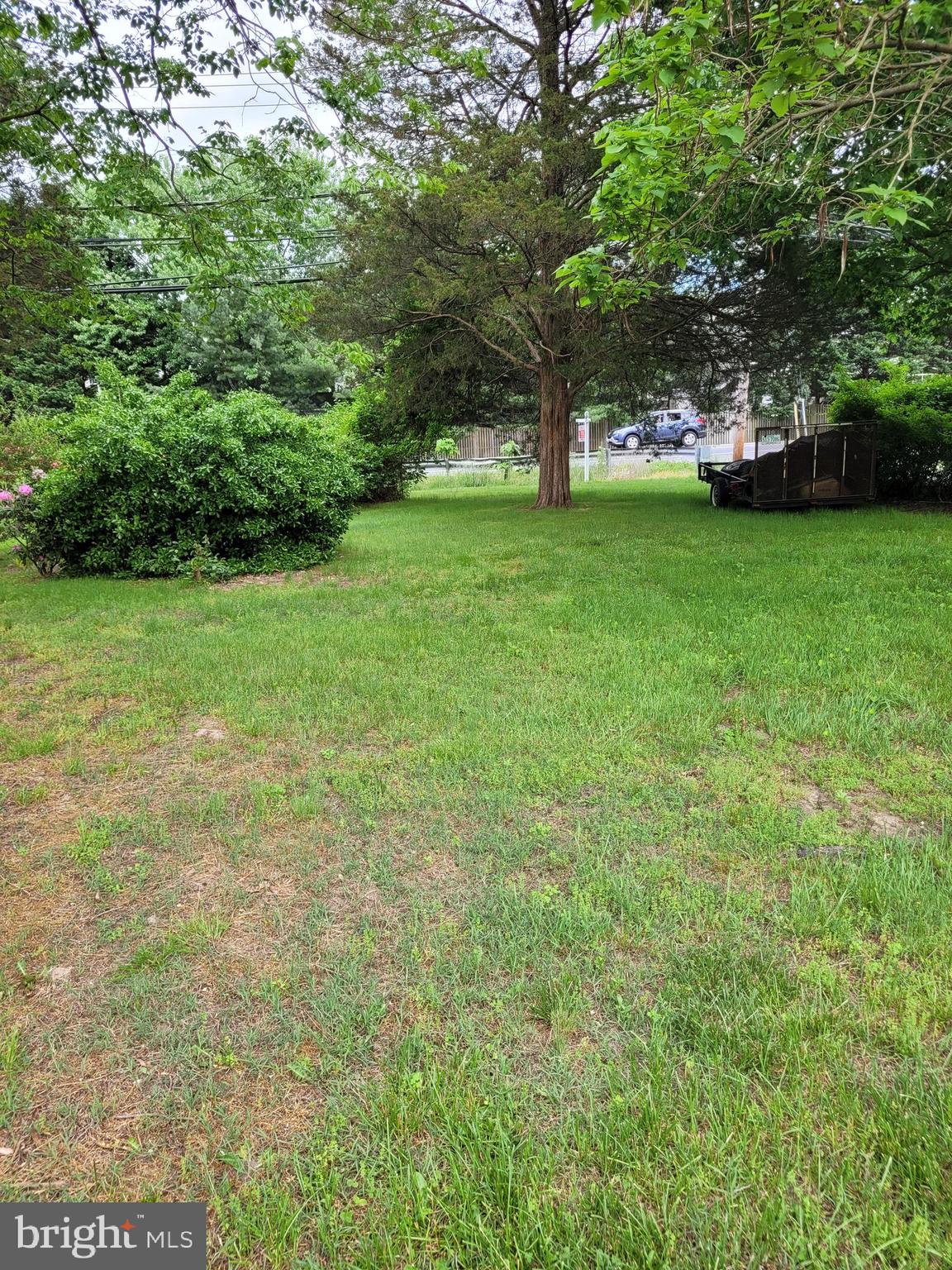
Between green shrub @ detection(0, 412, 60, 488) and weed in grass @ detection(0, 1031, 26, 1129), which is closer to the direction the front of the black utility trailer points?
the green shrub

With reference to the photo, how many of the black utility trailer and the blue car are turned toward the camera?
0

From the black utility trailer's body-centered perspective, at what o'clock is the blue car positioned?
The blue car is roughly at 1 o'clock from the black utility trailer.

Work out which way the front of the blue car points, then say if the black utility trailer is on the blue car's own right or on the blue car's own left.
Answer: on the blue car's own left

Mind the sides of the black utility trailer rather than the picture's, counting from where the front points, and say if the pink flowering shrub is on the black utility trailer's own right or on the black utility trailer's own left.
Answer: on the black utility trailer's own left

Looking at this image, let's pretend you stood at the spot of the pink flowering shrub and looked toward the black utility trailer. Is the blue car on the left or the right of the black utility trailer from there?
left

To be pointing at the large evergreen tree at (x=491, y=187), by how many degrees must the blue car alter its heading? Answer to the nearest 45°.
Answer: approximately 90° to its left

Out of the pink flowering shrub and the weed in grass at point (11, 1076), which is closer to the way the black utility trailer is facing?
the pink flowering shrub

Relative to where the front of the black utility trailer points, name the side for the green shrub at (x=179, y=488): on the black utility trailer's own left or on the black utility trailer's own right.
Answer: on the black utility trailer's own left

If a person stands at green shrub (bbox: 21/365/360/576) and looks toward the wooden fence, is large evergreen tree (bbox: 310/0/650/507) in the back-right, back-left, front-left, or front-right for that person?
front-right

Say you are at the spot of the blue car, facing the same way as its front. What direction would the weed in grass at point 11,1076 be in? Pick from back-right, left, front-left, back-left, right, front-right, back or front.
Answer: left

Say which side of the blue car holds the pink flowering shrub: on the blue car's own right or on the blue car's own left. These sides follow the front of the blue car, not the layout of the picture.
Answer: on the blue car's own left

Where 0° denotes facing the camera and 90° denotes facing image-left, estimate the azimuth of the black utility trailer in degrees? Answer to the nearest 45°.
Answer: approximately 135°

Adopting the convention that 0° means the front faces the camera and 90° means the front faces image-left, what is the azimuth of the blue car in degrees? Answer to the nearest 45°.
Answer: approximately 90°
